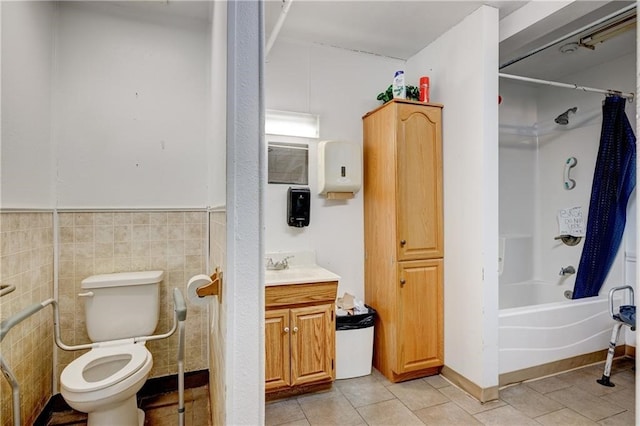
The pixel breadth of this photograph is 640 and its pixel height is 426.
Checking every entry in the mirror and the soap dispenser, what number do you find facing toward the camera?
2

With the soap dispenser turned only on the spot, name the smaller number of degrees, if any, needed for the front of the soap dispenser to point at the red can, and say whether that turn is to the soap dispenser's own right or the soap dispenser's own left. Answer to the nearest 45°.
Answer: approximately 90° to the soap dispenser's own left

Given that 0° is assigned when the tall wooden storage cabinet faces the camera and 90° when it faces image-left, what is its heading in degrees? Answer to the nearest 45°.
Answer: approximately 315°

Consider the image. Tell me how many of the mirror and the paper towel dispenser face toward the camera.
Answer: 2

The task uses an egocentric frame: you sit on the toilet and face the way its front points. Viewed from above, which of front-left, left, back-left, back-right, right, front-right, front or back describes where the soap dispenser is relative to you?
back-left
